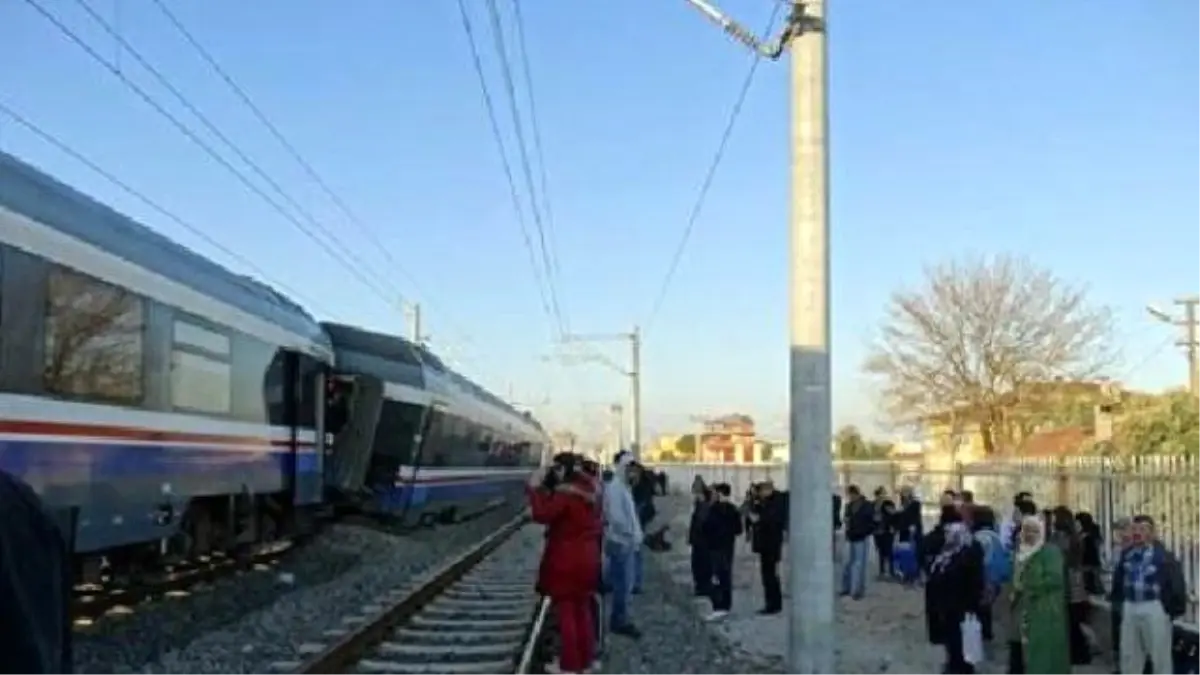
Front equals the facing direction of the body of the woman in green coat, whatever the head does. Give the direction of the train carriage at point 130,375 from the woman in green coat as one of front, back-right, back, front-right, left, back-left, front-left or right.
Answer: front-right

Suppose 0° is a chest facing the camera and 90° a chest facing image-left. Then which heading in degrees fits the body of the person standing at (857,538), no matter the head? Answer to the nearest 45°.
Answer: approximately 45°
